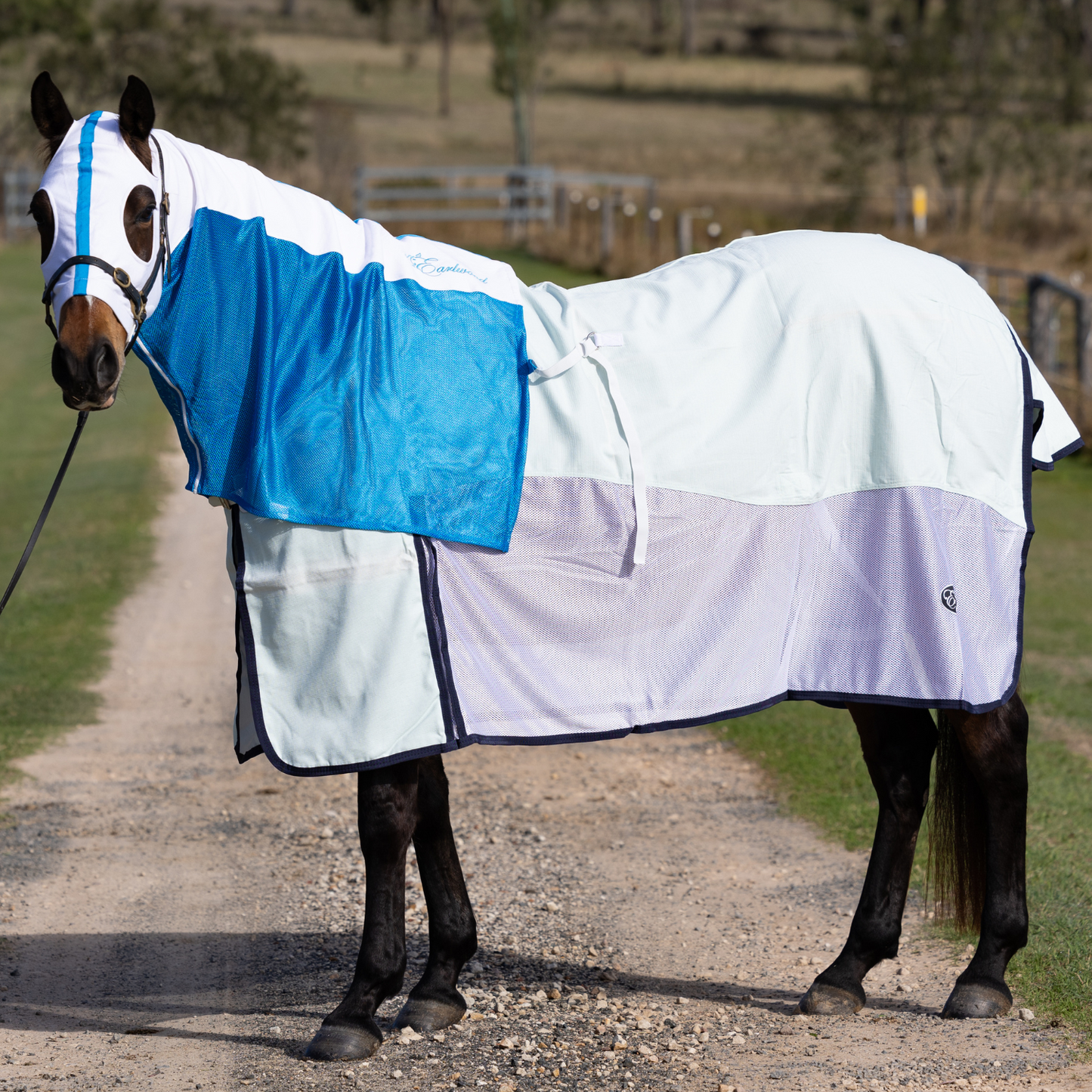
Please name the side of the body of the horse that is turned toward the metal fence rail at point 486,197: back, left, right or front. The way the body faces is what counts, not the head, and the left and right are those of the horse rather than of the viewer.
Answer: right

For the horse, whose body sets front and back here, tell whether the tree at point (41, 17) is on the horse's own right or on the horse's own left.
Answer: on the horse's own right

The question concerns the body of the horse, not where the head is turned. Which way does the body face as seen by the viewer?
to the viewer's left

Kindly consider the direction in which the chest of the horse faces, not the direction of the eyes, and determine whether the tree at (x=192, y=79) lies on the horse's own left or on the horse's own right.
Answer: on the horse's own right

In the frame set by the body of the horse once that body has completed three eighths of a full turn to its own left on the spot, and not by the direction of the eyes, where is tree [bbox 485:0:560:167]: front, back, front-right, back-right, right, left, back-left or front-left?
back-left

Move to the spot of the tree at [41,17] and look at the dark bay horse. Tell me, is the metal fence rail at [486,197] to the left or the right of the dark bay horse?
left

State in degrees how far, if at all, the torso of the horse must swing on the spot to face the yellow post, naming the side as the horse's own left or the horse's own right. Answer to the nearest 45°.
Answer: approximately 90° to the horse's own right
